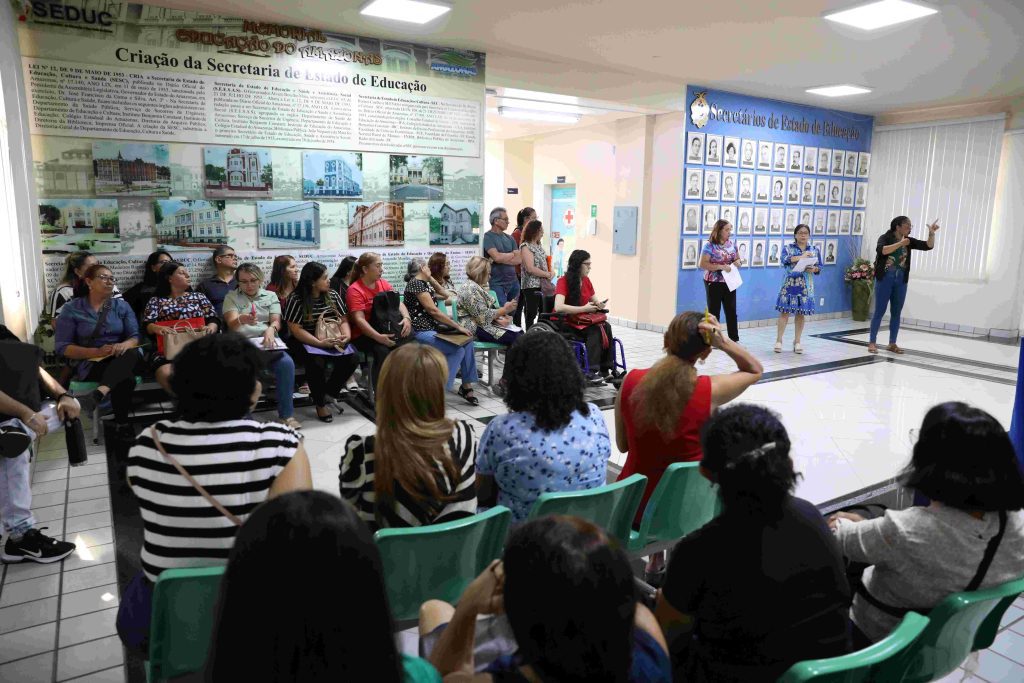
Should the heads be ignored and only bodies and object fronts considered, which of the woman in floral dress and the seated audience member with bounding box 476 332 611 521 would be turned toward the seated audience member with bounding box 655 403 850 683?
the woman in floral dress

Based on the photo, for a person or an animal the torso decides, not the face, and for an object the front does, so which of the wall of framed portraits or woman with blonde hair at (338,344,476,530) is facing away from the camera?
the woman with blonde hair

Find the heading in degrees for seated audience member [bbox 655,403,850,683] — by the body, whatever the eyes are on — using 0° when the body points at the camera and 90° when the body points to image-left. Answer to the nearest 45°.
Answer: approximately 180°

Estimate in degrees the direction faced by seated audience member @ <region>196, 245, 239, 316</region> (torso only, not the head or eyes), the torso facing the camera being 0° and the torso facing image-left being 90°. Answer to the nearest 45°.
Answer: approximately 315°

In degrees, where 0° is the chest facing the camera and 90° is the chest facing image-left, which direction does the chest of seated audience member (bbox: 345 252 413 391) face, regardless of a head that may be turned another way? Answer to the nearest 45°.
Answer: approximately 315°

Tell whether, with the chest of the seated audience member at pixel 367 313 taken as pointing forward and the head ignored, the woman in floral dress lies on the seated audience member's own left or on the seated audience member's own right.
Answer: on the seated audience member's own left

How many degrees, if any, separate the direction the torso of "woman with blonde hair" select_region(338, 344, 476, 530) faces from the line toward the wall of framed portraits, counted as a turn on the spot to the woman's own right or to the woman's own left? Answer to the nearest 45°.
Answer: approximately 45° to the woman's own right
